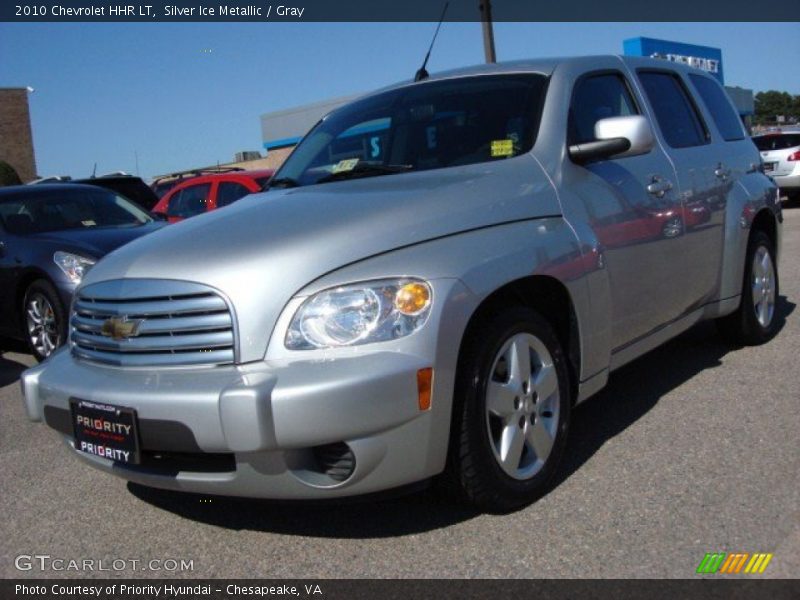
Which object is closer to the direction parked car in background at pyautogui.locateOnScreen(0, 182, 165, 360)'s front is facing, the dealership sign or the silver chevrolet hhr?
the silver chevrolet hhr

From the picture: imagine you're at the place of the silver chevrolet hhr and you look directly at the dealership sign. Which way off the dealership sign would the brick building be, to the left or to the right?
left

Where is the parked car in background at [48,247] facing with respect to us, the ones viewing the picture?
facing the viewer and to the right of the viewer

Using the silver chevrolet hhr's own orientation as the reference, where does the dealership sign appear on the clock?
The dealership sign is roughly at 5 o'clock from the silver chevrolet hhr.

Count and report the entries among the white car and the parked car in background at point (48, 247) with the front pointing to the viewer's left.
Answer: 0

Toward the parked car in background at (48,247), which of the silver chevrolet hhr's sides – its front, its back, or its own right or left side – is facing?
right

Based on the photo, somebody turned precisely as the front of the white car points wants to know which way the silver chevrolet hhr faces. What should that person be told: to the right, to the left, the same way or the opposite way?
the opposite way

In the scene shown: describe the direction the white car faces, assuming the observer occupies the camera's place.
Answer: facing away from the viewer and to the right of the viewer

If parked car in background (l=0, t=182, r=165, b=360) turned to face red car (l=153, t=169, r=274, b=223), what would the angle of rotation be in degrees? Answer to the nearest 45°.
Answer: approximately 90° to its left

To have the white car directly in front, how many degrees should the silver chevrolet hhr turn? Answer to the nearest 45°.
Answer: approximately 180°

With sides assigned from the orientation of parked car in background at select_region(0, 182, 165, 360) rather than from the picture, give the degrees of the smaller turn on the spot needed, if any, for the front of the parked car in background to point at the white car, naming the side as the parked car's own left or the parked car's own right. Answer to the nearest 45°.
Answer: approximately 90° to the parked car's own left

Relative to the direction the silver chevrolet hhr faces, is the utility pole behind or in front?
behind

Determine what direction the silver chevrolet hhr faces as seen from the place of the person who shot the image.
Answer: facing the viewer and to the left of the viewer

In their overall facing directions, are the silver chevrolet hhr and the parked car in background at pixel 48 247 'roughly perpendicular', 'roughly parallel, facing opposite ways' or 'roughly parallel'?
roughly perpendicular
